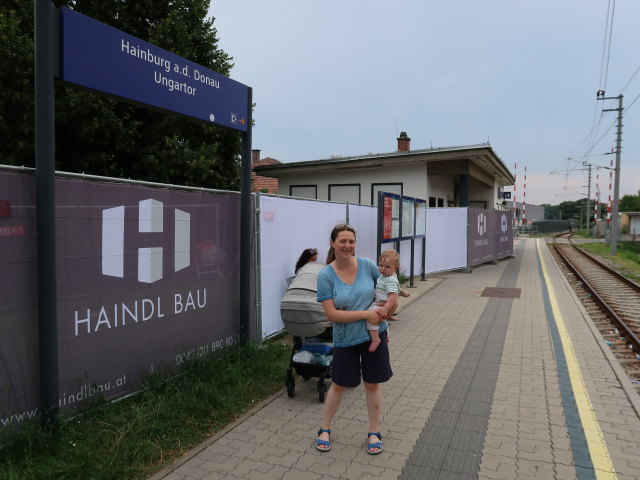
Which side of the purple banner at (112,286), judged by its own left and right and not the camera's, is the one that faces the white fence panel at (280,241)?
left

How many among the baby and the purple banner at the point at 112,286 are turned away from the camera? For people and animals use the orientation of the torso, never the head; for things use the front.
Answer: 0

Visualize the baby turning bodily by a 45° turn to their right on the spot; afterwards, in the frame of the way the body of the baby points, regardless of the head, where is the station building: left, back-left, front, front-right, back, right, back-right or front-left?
right

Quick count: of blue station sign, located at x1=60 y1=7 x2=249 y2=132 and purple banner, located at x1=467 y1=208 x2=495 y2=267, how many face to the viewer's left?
0

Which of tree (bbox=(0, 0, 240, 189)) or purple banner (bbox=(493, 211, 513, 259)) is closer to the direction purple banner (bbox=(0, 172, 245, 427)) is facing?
the purple banner

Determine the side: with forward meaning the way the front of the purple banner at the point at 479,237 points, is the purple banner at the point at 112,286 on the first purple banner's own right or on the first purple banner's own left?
on the first purple banner's own right

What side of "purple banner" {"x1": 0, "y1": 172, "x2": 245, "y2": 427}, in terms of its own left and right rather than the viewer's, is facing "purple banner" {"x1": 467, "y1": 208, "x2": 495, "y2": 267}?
left

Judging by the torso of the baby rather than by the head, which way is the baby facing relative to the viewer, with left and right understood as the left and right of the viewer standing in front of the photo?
facing the viewer and to the left of the viewer

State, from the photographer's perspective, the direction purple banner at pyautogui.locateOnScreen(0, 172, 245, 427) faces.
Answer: facing the viewer and to the right of the viewer
